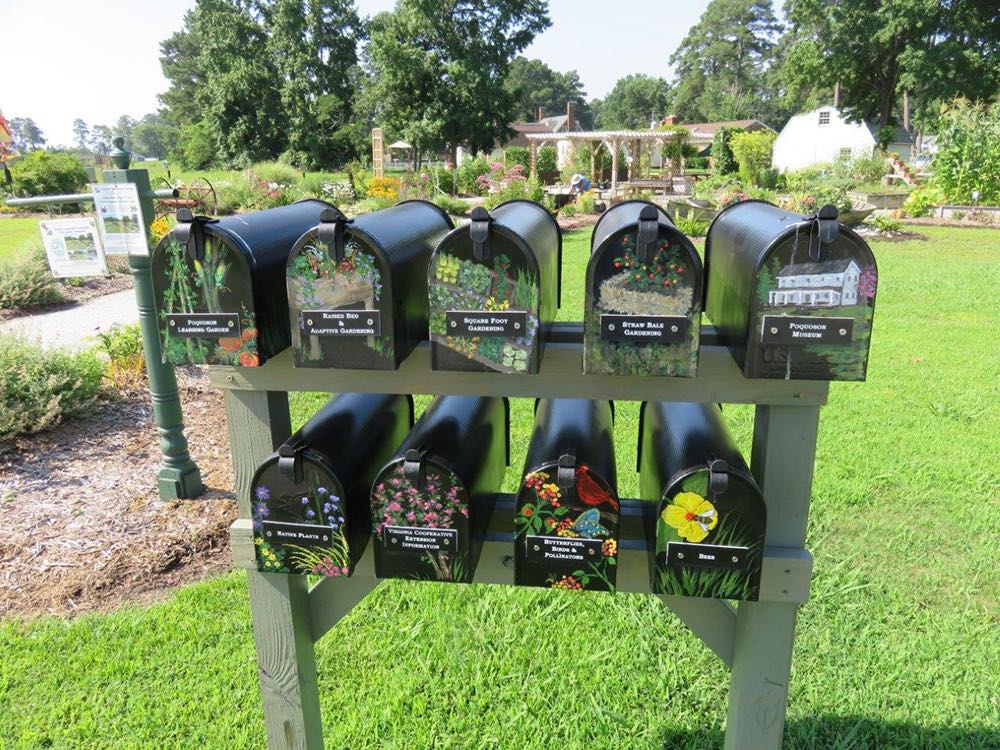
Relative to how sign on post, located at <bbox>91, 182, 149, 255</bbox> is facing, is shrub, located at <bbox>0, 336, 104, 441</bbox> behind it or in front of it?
behind

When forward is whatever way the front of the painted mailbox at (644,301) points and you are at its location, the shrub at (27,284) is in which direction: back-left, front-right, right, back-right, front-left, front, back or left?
back-right

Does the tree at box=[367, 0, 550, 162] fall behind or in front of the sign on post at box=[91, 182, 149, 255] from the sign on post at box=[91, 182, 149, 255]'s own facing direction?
behind

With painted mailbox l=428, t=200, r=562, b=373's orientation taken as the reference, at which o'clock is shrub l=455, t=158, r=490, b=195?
The shrub is roughly at 6 o'clock from the painted mailbox.

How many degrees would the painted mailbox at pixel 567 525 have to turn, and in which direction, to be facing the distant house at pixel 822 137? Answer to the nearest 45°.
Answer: approximately 180°

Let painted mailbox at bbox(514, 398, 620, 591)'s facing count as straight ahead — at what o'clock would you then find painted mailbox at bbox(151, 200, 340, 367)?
painted mailbox at bbox(151, 200, 340, 367) is roughly at 3 o'clock from painted mailbox at bbox(514, 398, 620, 591).

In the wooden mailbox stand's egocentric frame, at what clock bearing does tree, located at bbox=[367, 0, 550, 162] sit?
The tree is roughly at 6 o'clock from the wooden mailbox stand.

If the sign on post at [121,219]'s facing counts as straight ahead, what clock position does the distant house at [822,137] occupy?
The distant house is roughly at 8 o'clock from the sign on post.

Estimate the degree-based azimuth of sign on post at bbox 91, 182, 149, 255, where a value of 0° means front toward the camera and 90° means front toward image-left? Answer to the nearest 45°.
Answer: approximately 0°

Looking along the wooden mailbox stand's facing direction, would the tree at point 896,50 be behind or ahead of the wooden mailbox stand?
behind

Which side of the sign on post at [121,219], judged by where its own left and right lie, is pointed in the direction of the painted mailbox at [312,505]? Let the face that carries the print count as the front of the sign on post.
front

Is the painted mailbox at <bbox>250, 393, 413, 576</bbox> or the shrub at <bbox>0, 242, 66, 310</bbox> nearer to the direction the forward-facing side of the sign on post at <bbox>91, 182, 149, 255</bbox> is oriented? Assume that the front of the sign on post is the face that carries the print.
the painted mailbox

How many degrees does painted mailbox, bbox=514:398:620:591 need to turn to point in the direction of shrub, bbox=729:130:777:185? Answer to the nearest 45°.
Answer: approximately 180°

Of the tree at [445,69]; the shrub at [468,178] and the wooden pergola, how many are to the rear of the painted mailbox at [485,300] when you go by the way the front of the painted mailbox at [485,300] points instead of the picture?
3
